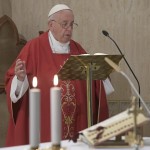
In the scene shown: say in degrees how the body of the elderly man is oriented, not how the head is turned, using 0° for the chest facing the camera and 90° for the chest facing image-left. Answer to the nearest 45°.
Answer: approximately 315°

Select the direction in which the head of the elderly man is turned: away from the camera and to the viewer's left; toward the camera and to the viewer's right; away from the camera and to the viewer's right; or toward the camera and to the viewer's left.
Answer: toward the camera and to the viewer's right

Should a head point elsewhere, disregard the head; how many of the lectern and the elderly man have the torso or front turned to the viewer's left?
0

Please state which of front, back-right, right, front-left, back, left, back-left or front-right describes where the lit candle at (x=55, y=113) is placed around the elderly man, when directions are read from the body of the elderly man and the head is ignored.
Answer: front-right
